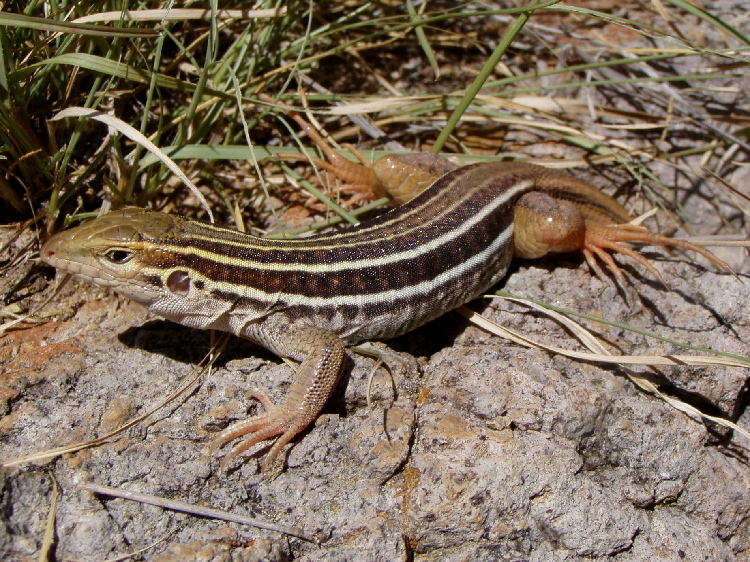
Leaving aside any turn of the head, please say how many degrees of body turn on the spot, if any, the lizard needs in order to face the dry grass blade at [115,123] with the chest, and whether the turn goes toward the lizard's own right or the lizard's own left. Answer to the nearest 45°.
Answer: approximately 45° to the lizard's own right

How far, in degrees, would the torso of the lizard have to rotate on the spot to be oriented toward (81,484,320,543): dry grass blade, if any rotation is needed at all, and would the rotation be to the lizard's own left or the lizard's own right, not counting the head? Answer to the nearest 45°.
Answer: approximately 45° to the lizard's own left

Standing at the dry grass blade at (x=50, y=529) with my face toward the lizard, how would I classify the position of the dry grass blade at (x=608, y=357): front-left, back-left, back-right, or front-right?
front-right

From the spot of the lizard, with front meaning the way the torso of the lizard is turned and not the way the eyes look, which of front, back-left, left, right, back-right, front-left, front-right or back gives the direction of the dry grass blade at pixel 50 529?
front-left

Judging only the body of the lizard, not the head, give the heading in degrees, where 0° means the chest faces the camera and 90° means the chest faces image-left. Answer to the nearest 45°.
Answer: approximately 90°

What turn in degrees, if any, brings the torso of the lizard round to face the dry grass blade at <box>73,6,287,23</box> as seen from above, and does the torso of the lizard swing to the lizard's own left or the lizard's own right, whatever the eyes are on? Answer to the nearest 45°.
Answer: approximately 45° to the lizard's own right

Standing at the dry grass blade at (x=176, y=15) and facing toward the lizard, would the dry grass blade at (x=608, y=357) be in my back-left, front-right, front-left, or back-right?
front-left
